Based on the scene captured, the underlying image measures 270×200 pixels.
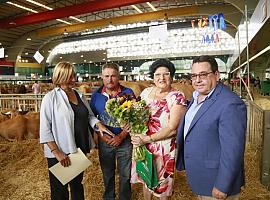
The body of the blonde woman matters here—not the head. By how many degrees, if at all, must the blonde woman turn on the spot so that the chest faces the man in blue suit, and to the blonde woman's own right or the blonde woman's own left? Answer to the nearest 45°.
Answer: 0° — they already face them

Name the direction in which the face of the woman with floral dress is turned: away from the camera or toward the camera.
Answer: toward the camera

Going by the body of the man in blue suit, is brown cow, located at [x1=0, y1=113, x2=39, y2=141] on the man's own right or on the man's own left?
on the man's own right

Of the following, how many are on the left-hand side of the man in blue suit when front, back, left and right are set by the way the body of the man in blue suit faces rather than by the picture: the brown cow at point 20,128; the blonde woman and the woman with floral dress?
0

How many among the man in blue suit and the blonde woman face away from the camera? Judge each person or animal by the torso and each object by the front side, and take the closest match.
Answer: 0

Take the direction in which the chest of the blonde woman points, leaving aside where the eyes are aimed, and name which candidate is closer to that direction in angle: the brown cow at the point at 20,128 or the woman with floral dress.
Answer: the woman with floral dress

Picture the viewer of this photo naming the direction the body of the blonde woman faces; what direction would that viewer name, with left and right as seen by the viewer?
facing the viewer and to the right of the viewer

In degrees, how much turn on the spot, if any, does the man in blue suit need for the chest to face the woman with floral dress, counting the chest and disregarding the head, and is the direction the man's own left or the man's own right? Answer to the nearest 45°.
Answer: approximately 90° to the man's own right

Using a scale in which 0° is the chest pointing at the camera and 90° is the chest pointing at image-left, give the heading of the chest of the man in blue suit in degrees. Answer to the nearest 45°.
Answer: approximately 45°

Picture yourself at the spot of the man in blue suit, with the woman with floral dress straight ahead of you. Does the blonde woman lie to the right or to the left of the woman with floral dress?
left

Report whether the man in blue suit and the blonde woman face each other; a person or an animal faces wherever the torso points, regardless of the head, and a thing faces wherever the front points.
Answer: no

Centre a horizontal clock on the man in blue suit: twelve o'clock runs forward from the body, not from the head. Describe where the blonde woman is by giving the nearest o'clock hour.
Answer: The blonde woman is roughly at 2 o'clock from the man in blue suit.

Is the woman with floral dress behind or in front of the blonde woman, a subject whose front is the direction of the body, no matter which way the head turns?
in front
